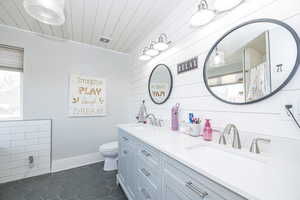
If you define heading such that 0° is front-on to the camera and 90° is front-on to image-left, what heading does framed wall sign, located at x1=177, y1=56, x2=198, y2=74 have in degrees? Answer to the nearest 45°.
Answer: approximately 45°
